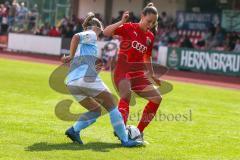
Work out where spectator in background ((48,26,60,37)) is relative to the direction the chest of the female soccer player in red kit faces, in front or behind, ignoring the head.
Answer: behind

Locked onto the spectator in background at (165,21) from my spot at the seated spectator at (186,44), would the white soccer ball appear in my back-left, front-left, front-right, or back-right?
back-left

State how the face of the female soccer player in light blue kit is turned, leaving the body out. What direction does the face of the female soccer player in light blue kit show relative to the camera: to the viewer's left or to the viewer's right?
to the viewer's right

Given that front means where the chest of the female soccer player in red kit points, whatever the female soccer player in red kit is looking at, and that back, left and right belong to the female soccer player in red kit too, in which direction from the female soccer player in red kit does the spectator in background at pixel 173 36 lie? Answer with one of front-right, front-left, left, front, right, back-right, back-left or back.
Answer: back-left

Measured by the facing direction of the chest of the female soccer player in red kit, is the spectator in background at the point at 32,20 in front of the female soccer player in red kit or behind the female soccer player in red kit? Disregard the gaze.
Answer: behind

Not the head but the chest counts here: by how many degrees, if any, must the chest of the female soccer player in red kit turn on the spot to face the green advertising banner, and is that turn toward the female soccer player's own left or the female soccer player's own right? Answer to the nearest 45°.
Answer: approximately 135° to the female soccer player's own left
